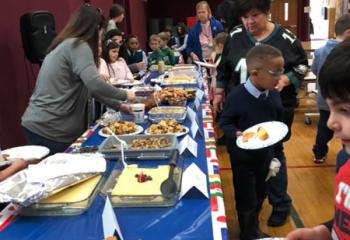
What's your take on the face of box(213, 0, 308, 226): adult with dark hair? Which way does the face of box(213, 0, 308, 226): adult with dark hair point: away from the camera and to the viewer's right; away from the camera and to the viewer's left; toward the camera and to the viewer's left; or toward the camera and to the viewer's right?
toward the camera and to the viewer's left

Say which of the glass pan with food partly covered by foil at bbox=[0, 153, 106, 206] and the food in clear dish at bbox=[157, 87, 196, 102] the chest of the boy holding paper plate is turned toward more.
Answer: the glass pan with food partly covered by foil

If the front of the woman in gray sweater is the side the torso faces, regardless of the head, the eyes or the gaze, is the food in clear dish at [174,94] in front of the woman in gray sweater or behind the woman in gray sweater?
in front

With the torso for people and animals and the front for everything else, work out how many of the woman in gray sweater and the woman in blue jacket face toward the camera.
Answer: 1

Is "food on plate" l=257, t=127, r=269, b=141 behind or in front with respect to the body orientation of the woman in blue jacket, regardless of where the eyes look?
in front
